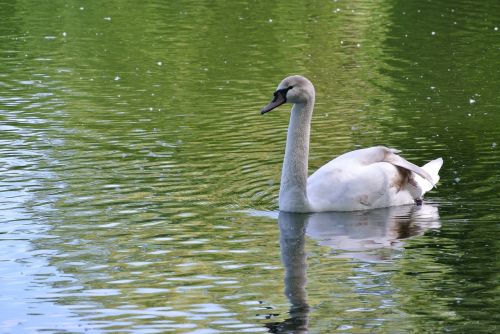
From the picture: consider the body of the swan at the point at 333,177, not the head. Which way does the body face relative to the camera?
to the viewer's left
